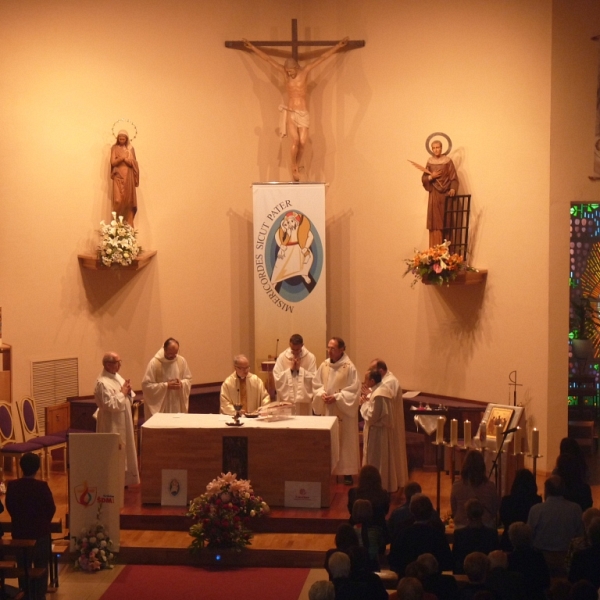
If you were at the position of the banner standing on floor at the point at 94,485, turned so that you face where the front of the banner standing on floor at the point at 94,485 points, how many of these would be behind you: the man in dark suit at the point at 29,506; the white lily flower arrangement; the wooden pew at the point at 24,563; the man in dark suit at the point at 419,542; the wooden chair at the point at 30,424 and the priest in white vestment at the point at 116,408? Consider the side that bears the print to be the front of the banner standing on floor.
3

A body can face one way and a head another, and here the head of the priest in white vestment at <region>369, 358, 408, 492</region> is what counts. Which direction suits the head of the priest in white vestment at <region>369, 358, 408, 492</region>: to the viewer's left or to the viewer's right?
to the viewer's left

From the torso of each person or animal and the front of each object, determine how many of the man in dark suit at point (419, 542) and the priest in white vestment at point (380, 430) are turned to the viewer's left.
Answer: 1

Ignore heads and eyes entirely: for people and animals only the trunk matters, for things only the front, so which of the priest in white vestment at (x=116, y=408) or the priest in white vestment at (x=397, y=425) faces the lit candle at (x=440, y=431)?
the priest in white vestment at (x=116, y=408)

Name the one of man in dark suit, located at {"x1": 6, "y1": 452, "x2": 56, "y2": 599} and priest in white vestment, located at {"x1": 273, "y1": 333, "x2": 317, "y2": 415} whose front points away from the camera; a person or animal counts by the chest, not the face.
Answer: the man in dark suit

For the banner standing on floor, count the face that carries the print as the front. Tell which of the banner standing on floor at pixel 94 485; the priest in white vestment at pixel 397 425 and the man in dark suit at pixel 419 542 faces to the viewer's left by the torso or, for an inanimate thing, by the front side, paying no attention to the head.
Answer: the priest in white vestment

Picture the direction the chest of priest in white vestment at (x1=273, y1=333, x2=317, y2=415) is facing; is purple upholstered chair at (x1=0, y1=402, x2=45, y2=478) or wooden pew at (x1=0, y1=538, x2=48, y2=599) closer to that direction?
the wooden pew

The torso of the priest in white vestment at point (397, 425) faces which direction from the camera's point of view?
to the viewer's left

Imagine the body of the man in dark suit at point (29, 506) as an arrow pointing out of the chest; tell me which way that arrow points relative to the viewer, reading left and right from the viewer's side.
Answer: facing away from the viewer

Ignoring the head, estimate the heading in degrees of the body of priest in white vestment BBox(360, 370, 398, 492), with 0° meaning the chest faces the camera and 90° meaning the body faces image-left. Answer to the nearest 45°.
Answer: approximately 90°

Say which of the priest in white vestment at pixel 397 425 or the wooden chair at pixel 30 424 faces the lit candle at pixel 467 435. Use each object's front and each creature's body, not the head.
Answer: the wooden chair

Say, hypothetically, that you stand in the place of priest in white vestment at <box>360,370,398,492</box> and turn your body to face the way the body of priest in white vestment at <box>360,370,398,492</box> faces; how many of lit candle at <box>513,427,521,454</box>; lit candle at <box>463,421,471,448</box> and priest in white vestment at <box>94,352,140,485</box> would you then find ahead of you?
1

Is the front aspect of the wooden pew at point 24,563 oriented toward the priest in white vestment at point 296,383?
yes
